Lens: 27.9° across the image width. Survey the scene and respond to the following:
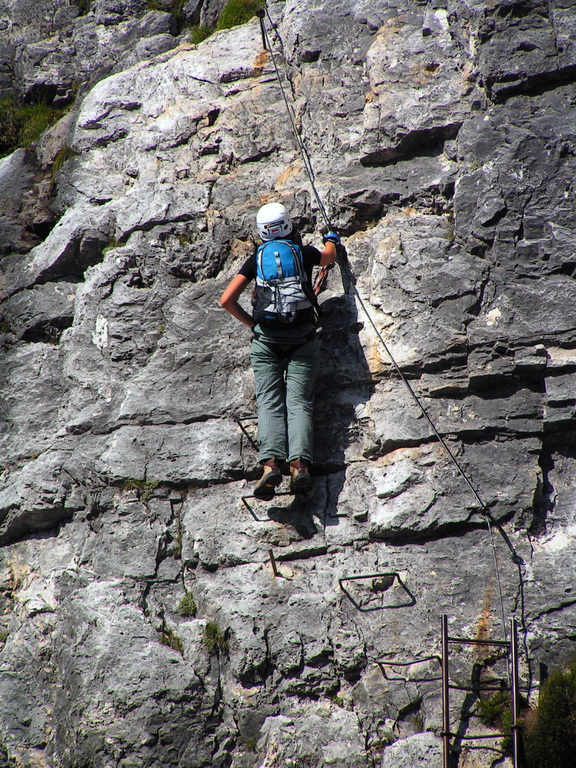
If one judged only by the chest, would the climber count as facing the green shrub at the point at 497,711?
no

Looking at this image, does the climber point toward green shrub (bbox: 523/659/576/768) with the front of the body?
no

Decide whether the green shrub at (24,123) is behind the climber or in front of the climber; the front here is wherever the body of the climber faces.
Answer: in front

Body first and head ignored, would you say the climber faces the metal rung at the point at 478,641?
no

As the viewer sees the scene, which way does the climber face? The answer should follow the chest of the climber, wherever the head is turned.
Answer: away from the camera

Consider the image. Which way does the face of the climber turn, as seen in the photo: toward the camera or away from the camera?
away from the camera

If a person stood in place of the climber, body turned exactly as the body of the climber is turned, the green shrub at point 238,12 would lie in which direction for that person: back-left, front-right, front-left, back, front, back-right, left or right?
front

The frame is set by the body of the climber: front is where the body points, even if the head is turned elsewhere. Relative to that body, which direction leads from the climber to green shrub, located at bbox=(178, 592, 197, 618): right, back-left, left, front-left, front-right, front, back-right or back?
back-left

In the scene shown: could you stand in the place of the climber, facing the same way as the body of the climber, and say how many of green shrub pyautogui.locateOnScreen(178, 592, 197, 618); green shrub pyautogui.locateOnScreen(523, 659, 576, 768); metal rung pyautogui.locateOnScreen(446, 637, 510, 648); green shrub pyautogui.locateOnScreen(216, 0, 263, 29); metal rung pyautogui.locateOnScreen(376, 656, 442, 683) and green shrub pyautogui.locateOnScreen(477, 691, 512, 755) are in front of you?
1
